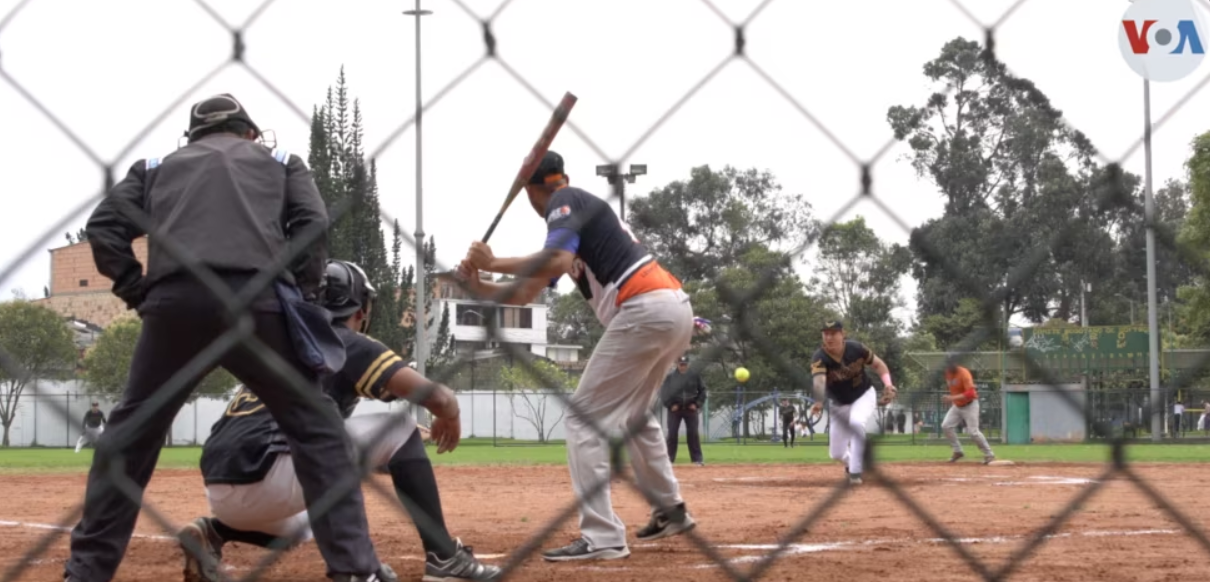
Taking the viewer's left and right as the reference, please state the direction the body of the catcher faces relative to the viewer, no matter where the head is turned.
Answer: facing away from the viewer and to the right of the viewer

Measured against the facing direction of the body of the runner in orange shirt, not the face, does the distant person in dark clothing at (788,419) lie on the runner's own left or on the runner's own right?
on the runner's own right

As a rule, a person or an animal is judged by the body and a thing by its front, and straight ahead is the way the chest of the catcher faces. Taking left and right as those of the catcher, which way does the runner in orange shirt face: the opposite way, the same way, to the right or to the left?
the opposite way

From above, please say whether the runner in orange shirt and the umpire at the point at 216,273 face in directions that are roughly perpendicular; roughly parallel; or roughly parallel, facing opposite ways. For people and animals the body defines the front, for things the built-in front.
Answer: roughly perpendicular

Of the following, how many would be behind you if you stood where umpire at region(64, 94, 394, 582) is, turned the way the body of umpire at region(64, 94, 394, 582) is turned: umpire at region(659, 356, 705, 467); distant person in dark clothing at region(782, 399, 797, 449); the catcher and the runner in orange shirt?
0

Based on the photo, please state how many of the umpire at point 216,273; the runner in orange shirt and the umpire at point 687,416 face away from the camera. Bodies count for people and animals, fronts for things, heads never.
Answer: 1

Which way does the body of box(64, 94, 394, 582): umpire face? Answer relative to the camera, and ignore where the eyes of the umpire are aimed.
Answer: away from the camera

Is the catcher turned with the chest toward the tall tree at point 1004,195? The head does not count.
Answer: yes

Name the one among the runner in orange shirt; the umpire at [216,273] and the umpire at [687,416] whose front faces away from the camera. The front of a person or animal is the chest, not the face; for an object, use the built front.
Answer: the umpire at [216,273]

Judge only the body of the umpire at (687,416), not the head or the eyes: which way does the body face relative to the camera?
toward the camera
